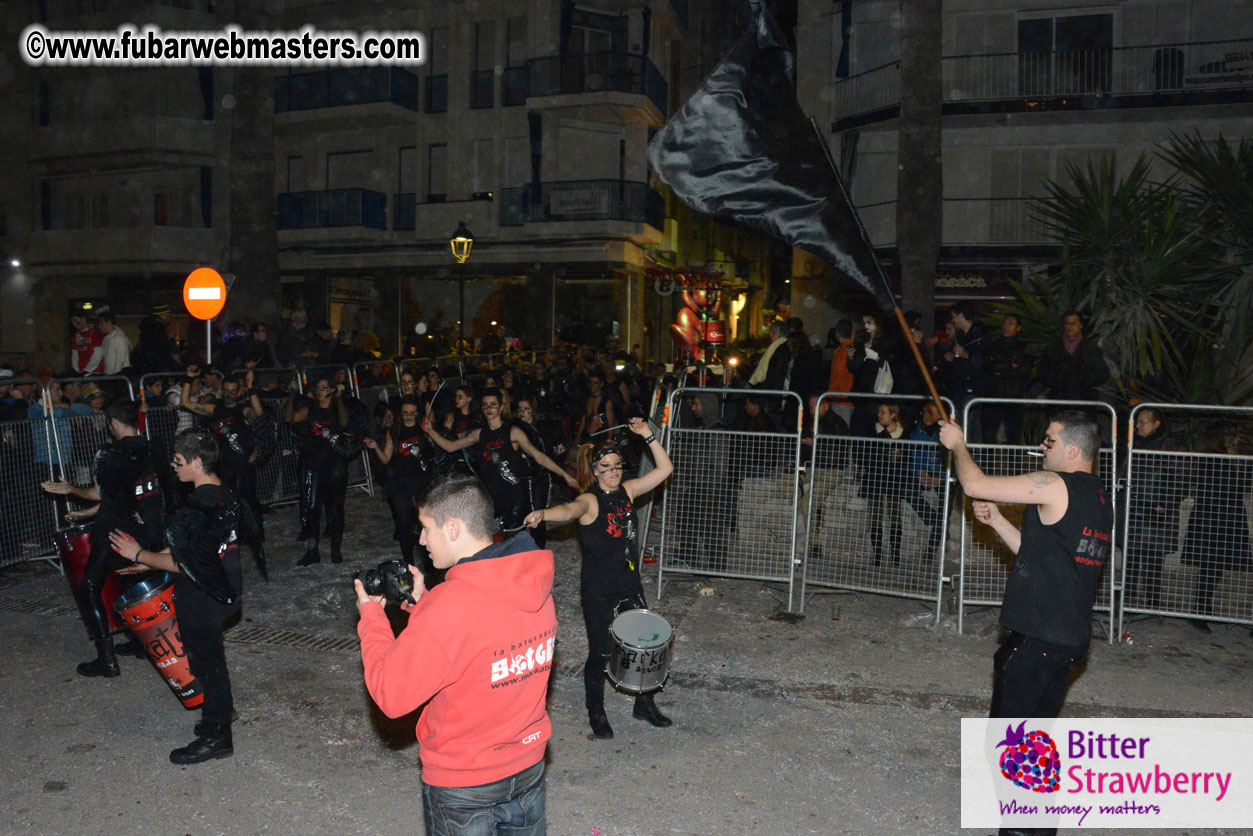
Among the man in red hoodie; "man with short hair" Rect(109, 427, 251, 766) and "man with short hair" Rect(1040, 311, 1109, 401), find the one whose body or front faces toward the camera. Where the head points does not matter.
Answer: "man with short hair" Rect(1040, 311, 1109, 401)

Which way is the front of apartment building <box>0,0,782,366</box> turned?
toward the camera

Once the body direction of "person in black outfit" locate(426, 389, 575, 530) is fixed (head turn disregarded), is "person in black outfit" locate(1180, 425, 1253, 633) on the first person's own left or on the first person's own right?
on the first person's own left

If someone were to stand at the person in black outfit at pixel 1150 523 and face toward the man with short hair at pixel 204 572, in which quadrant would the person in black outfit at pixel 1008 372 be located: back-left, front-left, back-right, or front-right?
back-right

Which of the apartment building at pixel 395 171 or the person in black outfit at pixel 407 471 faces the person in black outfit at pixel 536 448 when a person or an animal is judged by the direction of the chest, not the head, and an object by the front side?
the apartment building

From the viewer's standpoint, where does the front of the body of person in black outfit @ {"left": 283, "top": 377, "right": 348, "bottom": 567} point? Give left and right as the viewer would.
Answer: facing the viewer

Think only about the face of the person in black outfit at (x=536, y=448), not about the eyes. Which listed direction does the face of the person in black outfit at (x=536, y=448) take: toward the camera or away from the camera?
toward the camera

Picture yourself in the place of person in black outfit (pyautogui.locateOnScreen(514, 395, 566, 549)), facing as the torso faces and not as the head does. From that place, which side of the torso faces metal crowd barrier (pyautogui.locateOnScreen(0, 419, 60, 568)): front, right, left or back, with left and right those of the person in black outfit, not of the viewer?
right

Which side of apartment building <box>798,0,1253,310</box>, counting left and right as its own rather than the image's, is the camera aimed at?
front

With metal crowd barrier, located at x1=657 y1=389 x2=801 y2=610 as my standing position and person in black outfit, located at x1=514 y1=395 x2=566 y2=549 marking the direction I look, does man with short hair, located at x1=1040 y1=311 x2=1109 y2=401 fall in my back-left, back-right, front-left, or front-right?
back-right

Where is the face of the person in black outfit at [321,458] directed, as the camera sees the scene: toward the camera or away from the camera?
toward the camera

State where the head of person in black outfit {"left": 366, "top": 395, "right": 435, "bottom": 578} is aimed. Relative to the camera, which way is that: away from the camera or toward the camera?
toward the camera

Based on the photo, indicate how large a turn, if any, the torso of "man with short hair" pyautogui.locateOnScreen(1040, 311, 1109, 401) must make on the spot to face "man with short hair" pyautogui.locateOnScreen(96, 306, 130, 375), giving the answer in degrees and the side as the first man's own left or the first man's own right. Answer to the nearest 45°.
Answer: approximately 90° to the first man's own right

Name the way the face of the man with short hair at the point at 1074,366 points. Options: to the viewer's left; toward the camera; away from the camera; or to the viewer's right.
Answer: toward the camera

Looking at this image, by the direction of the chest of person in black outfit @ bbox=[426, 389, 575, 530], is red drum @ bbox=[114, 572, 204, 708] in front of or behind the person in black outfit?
in front

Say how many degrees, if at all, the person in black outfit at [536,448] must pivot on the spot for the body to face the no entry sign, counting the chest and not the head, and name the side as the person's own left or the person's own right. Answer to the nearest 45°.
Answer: approximately 135° to the person's own right

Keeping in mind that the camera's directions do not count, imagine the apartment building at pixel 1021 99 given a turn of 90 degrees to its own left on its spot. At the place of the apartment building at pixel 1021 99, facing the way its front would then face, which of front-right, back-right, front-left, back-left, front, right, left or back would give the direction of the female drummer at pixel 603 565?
right

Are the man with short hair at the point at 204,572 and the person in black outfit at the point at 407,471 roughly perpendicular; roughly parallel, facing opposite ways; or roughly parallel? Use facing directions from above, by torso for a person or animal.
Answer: roughly perpendicular

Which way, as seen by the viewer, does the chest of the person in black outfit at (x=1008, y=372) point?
toward the camera
